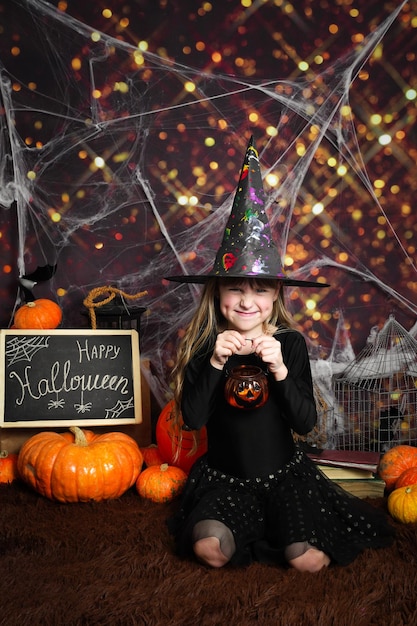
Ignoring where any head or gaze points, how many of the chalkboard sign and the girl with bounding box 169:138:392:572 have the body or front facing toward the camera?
2

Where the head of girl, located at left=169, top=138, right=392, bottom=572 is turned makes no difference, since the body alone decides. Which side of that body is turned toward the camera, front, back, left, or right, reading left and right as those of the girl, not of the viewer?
front

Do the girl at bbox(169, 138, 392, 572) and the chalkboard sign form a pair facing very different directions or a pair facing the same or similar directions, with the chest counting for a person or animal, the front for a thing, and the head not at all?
same or similar directions

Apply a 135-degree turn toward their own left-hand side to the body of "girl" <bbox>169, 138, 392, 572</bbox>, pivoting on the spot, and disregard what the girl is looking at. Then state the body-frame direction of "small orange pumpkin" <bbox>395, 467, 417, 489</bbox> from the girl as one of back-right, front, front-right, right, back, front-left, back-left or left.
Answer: front

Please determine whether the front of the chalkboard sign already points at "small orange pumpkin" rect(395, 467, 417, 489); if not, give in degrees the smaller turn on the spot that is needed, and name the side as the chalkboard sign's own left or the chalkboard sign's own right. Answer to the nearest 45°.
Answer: approximately 45° to the chalkboard sign's own left

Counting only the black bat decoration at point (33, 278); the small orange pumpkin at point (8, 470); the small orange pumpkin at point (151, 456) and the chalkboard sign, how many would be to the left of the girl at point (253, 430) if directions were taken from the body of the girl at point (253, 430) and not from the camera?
0

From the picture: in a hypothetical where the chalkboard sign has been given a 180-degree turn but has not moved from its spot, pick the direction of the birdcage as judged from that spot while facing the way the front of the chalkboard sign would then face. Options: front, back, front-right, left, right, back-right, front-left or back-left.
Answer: right

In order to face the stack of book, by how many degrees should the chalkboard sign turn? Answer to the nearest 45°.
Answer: approximately 45° to its left

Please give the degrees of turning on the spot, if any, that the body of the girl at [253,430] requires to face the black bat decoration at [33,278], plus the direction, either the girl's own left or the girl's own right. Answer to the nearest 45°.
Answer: approximately 135° to the girl's own right

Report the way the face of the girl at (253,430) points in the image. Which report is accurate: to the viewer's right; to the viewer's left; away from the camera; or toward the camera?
toward the camera

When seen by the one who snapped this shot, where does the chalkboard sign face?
facing the viewer
